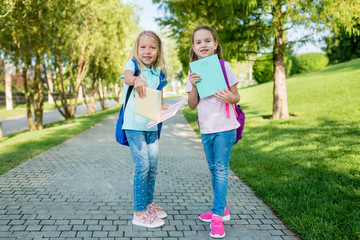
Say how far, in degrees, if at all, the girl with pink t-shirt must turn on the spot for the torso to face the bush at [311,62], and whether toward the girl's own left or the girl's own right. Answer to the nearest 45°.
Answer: approximately 180°

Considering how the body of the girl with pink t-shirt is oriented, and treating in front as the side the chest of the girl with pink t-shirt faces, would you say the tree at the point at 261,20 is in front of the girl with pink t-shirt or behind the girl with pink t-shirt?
behind

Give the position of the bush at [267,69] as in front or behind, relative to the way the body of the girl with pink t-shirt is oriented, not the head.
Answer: behind

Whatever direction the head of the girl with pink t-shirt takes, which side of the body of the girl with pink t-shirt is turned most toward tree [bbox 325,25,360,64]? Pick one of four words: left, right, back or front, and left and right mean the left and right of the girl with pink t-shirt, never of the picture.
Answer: back

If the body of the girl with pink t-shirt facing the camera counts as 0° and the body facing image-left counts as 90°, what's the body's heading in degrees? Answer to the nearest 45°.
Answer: approximately 0°
